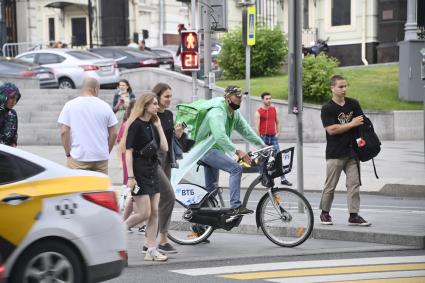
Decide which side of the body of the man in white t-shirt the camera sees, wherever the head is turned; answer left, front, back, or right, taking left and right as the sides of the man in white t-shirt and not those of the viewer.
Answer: back

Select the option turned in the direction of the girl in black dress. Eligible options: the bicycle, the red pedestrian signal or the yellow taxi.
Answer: the red pedestrian signal

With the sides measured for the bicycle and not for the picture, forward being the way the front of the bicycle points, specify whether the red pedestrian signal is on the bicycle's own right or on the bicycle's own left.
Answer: on the bicycle's own left

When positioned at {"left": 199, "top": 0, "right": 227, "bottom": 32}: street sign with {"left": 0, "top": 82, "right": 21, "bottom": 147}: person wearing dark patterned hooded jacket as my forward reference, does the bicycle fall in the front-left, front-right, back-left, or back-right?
front-left

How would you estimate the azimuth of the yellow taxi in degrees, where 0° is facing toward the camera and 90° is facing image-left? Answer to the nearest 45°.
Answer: approximately 90°

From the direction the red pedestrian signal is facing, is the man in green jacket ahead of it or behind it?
ahead

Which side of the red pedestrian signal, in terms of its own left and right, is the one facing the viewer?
front

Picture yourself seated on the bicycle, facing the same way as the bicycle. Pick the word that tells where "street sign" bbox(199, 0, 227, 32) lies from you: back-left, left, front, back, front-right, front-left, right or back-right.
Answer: left

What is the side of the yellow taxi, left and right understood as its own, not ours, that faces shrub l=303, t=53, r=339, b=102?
right

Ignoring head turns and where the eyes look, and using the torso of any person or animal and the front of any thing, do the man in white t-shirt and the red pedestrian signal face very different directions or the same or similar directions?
very different directions

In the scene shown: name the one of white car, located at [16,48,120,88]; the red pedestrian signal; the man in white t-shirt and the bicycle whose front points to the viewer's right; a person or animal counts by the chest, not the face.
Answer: the bicycle

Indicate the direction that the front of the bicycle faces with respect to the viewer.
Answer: facing to the right of the viewer

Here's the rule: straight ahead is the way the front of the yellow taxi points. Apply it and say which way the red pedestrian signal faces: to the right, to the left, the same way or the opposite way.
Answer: to the left
